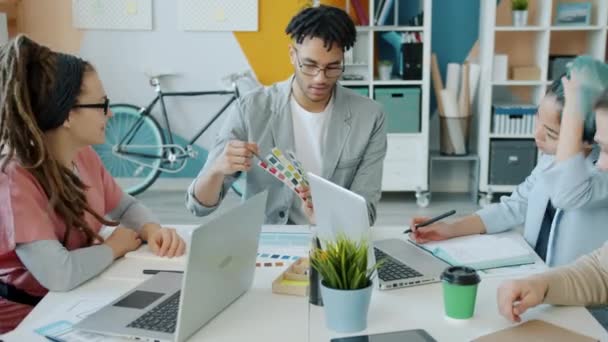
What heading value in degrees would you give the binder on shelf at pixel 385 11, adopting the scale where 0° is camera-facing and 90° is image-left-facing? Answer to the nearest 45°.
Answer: approximately 0°

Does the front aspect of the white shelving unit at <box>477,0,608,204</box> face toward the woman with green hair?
yes

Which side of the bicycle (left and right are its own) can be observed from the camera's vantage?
right

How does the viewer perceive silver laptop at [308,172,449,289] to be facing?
facing away from the viewer and to the right of the viewer

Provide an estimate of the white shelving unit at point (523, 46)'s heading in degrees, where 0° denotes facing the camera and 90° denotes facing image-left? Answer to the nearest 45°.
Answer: approximately 0°

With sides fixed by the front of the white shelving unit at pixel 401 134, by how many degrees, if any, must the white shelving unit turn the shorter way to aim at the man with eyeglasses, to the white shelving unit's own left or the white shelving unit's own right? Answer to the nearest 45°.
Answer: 0° — it already faces them

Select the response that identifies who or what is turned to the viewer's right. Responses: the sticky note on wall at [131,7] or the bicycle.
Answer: the bicycle

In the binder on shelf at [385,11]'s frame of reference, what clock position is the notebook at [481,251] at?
The notebook is roughly at 12 o'clock from the binder on shelf.

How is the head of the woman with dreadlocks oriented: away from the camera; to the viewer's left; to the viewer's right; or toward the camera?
to the viewer's right
